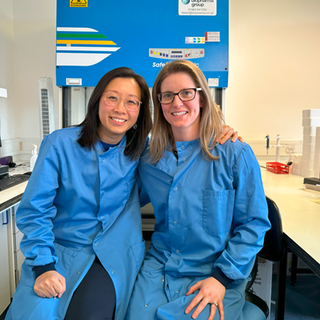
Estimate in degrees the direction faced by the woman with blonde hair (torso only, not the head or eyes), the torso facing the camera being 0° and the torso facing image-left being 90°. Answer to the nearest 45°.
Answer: approximately 45°

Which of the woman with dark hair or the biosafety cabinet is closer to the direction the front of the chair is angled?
the woman with dark hair

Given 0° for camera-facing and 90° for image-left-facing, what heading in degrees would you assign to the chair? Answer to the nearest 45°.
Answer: approximately 45°
